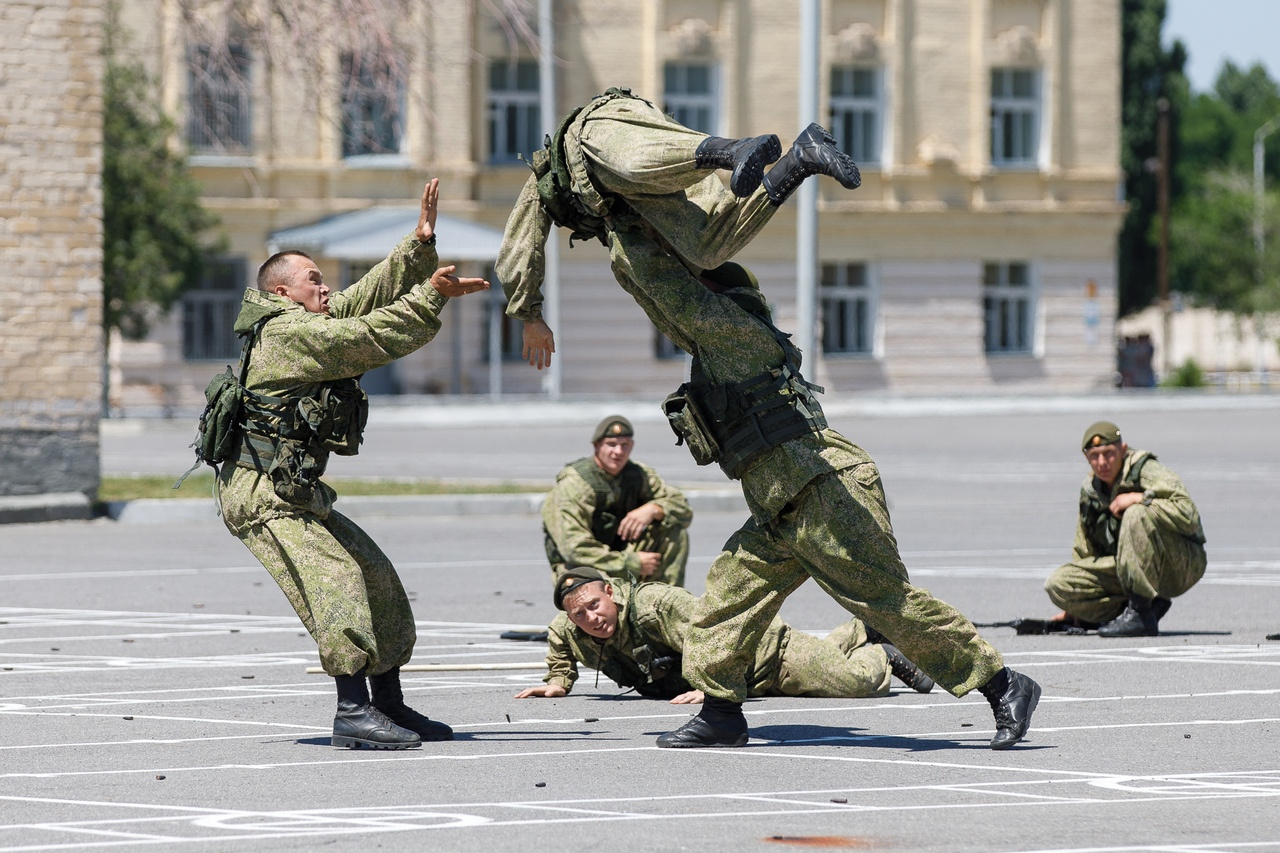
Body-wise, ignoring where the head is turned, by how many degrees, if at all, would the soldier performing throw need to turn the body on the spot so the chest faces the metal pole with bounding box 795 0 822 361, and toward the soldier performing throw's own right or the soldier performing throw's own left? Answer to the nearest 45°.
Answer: approximately 90° to the soldier performing throw's own right

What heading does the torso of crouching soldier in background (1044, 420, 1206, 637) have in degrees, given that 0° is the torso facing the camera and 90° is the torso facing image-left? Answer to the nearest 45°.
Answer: approximately 45°

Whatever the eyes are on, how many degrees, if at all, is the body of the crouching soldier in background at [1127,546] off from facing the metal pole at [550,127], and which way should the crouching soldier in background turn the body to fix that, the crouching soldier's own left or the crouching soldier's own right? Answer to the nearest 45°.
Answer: approximately 135° to the crouching soldier's own right

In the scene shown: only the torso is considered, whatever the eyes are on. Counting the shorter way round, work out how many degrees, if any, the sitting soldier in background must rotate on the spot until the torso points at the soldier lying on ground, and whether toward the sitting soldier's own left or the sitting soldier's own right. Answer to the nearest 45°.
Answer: approximately 45° to the sitting soldier's own right

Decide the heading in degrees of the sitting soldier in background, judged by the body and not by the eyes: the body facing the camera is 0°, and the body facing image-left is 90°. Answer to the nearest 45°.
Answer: approximately 315°

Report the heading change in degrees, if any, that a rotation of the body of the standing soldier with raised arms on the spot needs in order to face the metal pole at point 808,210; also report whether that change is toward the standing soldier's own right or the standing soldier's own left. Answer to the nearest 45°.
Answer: approximately 90° to the standing soldier's own left

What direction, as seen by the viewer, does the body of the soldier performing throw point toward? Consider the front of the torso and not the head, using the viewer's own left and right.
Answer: facing to the left of the viewer

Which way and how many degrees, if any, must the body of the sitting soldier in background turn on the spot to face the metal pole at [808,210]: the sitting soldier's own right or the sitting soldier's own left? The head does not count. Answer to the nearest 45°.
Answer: approximately 135° to the sitting soldier's own left

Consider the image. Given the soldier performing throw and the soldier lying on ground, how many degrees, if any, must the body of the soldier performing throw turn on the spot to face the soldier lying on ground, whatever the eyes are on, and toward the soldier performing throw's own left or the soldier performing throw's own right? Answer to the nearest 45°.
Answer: approximately 90° to the soldier performing throw's own right

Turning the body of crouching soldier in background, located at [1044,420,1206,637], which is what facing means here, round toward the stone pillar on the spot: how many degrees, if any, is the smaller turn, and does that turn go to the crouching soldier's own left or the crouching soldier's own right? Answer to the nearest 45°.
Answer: approximately 90° to the crouching soldier's own right

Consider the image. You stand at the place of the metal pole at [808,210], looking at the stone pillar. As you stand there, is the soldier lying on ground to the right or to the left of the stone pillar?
left

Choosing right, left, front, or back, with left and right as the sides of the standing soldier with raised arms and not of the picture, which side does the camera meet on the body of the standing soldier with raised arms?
right

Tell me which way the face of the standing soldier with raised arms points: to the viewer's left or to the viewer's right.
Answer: to the viewer's right

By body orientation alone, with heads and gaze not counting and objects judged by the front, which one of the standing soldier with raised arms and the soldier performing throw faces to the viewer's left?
the soldier performing throw
